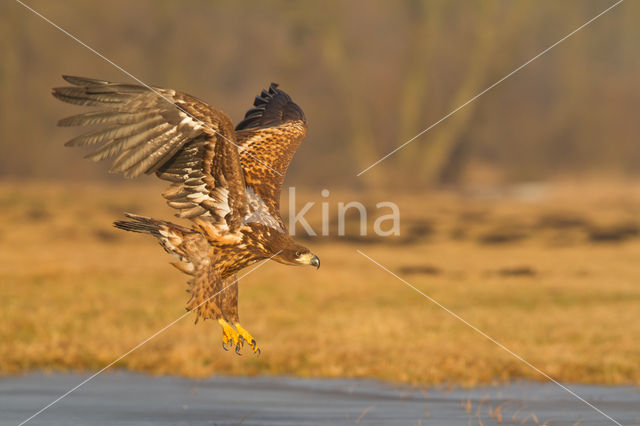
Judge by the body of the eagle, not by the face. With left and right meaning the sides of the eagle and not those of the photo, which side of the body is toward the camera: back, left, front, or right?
right
